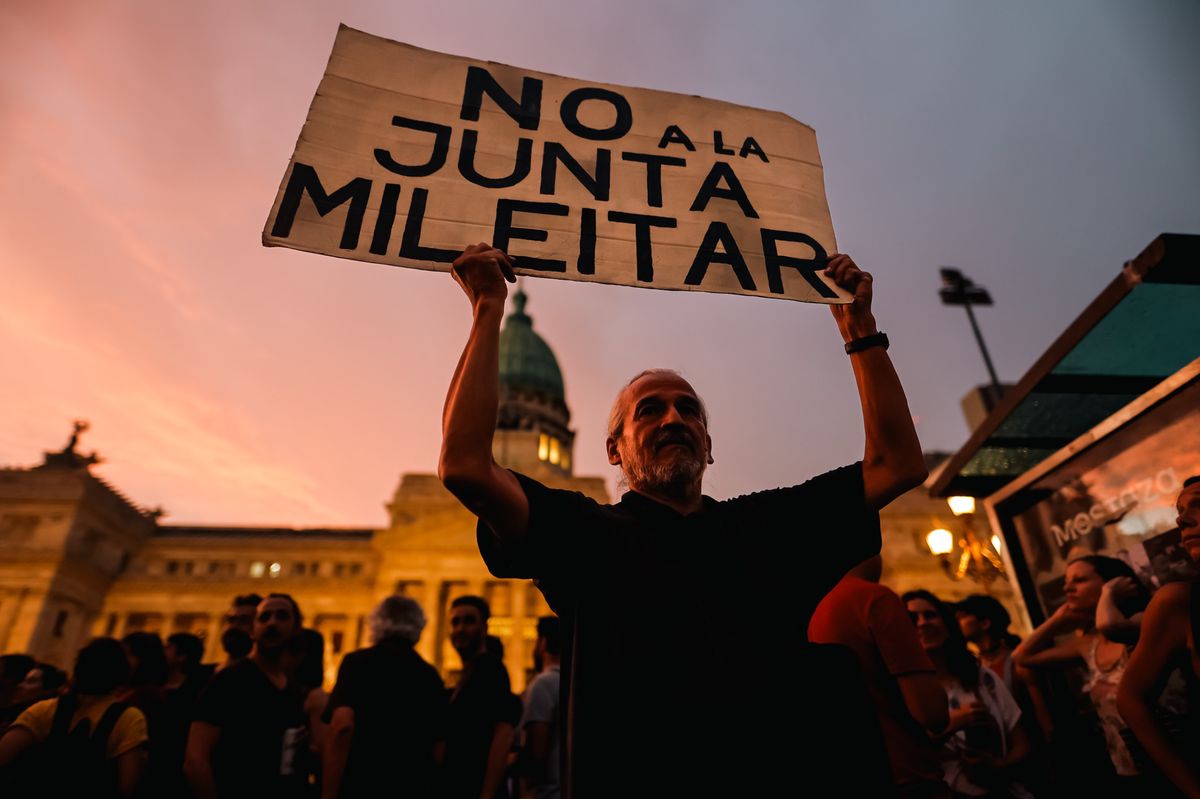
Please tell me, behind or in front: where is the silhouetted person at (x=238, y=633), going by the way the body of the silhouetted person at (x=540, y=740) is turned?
in front

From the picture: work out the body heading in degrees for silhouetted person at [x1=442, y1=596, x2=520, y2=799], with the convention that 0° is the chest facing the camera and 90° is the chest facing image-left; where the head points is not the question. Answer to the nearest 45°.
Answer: approximately 45°

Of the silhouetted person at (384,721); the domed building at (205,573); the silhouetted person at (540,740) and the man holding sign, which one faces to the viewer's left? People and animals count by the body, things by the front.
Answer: the silhouetted person at (540,740)

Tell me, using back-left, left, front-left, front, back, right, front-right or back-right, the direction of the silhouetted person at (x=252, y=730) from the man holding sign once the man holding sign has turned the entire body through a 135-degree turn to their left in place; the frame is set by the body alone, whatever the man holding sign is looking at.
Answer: left

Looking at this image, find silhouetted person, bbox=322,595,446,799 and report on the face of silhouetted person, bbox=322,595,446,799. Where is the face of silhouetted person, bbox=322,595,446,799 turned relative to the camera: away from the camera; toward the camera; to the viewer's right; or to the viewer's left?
away from the camera

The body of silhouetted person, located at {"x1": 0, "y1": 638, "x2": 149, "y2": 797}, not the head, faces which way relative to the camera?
away from the camera

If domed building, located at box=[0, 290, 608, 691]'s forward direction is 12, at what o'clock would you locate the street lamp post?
The street lamp post is roughly at 11 o'clock from the domed building.

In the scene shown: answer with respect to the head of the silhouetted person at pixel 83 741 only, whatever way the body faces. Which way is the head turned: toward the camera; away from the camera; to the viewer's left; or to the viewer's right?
away from the camera

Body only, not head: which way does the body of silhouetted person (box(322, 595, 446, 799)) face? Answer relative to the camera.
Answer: away from the camera

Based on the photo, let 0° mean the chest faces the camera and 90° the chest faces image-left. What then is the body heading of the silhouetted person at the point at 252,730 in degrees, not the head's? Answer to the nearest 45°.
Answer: approximately 315°

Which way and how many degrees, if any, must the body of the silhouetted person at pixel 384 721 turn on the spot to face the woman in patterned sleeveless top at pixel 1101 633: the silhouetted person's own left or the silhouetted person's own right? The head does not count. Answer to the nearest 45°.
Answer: approximately 90° to the silhouetted person's own right
